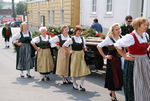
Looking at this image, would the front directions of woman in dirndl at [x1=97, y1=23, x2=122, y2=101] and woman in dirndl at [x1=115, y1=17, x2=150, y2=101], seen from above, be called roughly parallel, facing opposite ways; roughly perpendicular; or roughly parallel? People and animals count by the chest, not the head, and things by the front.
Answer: roughly parallel

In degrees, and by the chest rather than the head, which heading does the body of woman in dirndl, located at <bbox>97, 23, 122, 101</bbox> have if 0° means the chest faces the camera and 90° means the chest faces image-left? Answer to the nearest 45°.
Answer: approximately 315°

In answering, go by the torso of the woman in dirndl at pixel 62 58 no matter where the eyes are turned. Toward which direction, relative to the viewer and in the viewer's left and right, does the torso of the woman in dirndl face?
facing the viewer and to the right of the viewer

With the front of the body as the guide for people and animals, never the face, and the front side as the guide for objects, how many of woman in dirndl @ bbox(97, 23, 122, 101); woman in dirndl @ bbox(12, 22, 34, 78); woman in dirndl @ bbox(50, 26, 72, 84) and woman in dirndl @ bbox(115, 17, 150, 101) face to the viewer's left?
0

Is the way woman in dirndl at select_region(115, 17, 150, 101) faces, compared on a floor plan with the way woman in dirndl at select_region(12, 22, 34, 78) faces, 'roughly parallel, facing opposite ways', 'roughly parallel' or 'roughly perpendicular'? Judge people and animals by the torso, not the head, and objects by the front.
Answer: roughly parallel
